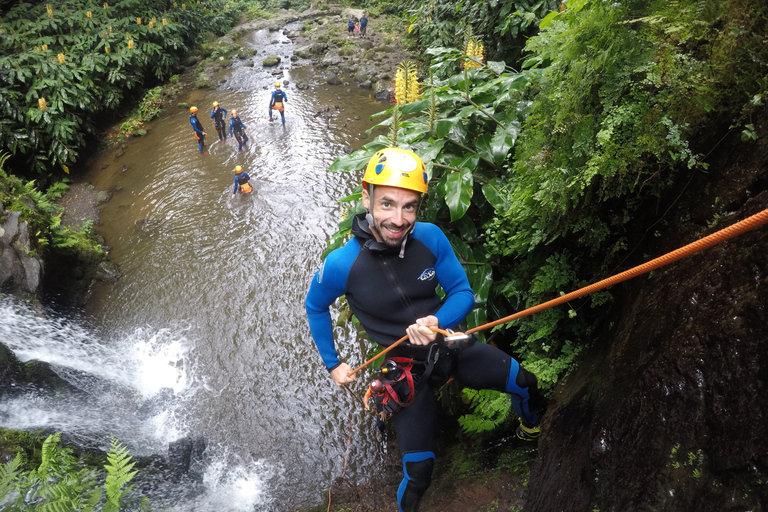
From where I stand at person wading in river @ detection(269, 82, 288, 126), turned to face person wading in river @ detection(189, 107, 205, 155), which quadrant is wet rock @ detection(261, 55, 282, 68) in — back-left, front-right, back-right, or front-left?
back-right

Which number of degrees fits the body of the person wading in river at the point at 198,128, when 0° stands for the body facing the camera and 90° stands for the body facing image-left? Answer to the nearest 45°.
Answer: approximately 315°

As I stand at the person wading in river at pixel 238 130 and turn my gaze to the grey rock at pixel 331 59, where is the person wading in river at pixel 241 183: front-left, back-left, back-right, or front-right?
back-right

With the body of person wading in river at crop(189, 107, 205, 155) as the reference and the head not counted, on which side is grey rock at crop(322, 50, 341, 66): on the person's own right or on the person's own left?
on the person's own left

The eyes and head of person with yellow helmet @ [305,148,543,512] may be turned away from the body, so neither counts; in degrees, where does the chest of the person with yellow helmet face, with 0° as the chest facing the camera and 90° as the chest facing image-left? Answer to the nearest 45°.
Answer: approximately 0°

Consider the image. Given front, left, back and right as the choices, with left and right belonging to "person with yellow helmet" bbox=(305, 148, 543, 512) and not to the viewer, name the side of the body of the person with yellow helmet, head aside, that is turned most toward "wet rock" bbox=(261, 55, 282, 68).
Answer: back

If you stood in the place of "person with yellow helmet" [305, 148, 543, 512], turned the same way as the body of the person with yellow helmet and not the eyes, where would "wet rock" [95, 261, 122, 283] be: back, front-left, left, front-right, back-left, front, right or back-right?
back-right
